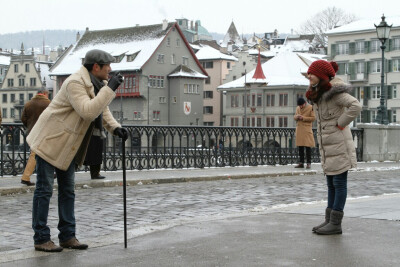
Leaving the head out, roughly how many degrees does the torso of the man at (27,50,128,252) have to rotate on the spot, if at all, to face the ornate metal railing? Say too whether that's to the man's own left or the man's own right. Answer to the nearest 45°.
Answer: approximately 90° to the man's own left

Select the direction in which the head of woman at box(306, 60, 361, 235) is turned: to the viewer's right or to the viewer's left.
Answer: to the viewer's left

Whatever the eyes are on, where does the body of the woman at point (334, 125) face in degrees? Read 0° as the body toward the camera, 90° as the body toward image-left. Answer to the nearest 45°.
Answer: approximately 90°

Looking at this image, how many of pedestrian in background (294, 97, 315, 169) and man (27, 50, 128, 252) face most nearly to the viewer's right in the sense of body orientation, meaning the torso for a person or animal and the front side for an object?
1

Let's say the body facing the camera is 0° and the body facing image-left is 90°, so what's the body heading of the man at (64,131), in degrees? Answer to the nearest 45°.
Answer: approximately 270°

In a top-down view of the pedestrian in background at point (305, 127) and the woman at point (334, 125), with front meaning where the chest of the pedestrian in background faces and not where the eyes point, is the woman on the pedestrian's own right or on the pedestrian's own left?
on the pedestrian's own left

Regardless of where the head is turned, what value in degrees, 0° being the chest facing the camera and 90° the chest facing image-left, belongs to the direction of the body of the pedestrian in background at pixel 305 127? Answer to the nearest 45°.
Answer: approximately 45°

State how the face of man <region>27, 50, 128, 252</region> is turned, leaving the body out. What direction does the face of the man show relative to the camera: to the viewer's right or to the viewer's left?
to the viewer's right

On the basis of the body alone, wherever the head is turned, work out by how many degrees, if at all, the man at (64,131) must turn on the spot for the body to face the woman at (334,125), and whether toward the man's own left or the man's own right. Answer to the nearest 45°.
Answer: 0° — they already face them

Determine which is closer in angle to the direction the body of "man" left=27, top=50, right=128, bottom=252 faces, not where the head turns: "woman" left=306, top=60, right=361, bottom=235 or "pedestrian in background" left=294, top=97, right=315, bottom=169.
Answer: the woman

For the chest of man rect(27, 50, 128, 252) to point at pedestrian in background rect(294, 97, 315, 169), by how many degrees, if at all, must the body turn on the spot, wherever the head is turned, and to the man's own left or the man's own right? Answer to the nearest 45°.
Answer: approximately 45° to the man's own left
